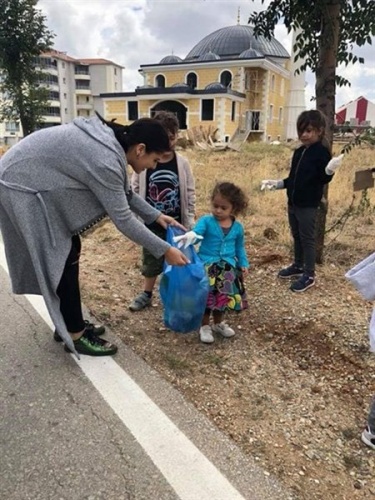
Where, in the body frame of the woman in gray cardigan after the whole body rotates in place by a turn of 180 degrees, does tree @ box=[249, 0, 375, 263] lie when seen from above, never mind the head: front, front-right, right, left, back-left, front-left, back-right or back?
back-right

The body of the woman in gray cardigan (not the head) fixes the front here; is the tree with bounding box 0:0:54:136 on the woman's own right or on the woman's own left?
on the woman's own left

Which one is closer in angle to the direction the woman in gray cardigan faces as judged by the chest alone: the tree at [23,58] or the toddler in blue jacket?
the toddler in blue jacket

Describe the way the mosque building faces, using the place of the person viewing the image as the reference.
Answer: facing the viewer and to the left of the viewer

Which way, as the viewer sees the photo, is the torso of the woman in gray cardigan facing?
to the viewer's right

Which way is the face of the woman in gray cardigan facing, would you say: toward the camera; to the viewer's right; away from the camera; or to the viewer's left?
to the viewer's right

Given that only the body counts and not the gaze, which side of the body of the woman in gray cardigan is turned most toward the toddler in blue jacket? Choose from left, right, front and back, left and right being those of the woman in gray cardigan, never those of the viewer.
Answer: front

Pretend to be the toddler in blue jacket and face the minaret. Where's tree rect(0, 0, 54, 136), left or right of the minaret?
left

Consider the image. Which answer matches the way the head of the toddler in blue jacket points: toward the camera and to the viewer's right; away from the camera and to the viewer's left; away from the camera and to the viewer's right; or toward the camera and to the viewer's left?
toward the camera and to the viewer's left

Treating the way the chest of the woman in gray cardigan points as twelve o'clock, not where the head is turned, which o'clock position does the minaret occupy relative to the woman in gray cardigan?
The minaret is roughly at 10 o'clock from the woman in gray cardigan.

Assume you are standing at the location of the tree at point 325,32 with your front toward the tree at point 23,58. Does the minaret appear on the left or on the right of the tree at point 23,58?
right

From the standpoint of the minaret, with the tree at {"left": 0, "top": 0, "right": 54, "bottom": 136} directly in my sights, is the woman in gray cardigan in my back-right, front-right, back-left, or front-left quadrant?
front-left

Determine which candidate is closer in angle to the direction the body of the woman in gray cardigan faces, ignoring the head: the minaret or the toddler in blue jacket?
the toddler in blue jacket

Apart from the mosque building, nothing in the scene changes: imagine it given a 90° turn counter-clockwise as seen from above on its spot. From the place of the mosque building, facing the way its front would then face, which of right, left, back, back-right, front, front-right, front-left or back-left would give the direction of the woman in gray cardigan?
front-right

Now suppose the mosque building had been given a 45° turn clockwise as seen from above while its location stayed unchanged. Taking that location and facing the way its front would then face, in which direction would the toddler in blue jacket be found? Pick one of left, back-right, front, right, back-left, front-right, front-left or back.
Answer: left
